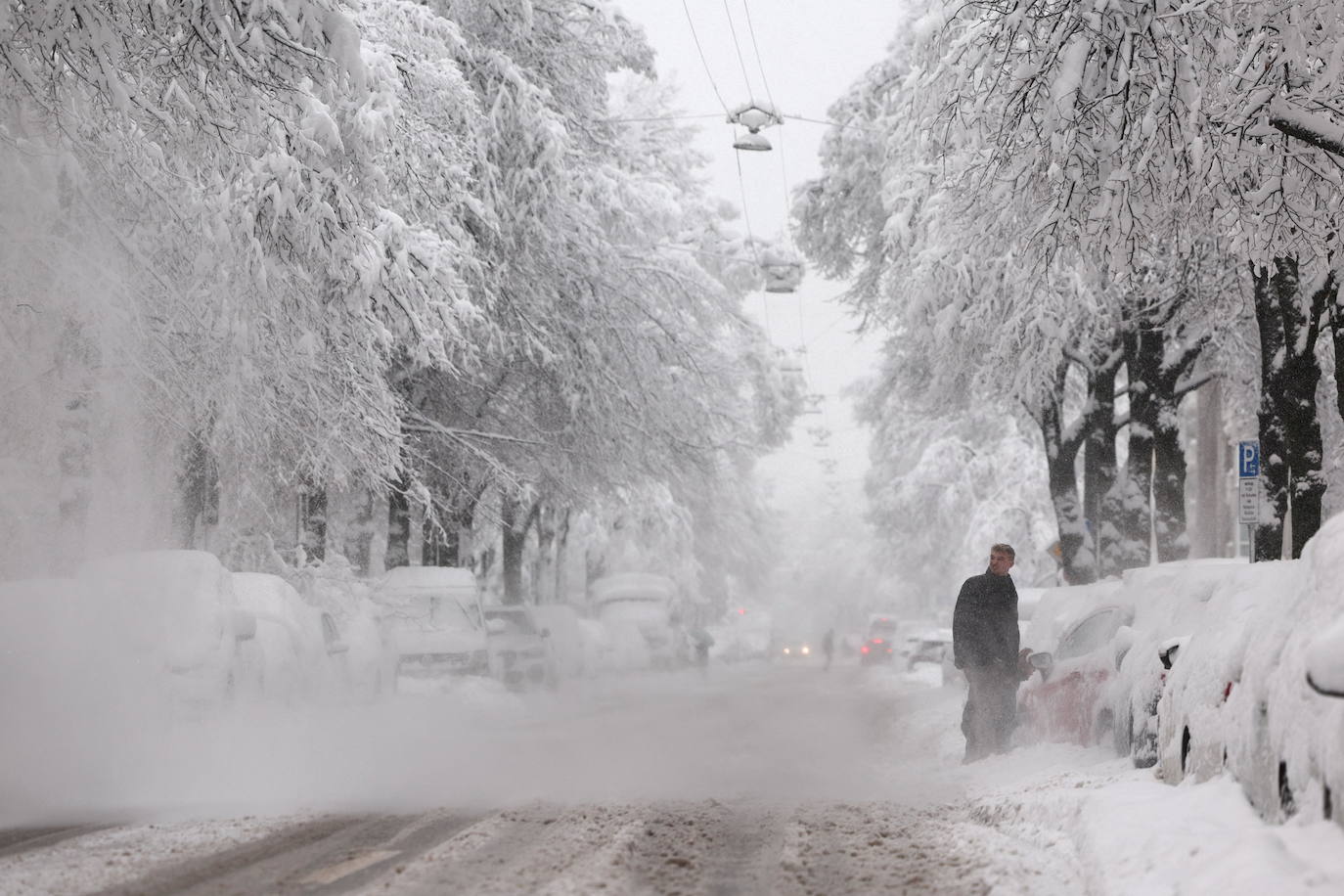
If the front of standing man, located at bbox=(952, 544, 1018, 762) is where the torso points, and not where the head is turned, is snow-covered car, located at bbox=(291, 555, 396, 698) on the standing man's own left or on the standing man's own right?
on the standing man's own right

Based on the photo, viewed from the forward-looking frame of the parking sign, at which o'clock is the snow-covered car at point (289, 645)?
The snow-covered car is roughly at 2 o'clock from the parking sign.

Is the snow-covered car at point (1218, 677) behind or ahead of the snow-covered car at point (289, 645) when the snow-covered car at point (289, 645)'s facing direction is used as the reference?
ahead

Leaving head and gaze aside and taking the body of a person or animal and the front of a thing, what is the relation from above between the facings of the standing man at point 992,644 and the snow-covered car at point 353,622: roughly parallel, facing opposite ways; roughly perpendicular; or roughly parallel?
roughly perpendicular

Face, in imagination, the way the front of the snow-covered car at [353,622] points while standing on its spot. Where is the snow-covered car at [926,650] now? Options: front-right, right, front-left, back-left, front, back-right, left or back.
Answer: left

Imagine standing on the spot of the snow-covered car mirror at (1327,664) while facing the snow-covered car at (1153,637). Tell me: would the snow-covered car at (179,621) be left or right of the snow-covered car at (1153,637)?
left
